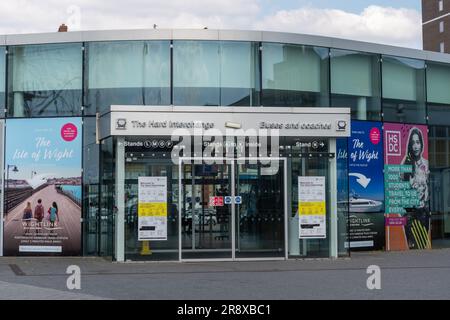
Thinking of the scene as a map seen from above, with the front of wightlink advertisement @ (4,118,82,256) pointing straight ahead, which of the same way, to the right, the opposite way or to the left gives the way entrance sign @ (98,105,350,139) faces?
the same way

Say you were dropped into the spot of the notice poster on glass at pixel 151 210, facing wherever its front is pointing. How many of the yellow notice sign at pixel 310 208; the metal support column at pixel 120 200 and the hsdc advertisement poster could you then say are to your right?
1

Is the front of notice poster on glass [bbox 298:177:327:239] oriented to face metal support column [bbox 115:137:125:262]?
no

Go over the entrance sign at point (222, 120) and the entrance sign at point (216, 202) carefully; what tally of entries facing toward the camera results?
2

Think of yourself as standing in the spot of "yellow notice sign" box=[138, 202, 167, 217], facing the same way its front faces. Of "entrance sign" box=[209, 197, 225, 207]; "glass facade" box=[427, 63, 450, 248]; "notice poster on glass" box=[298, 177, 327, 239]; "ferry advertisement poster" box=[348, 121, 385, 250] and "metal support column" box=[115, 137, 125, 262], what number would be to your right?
1

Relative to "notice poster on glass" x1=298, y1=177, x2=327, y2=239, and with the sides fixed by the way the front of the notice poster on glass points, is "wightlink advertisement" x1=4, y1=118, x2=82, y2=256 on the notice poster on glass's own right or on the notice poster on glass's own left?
on the notice poster on glass's own right

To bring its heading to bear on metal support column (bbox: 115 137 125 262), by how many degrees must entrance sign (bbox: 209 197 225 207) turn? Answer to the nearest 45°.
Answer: approximately 90° to its right

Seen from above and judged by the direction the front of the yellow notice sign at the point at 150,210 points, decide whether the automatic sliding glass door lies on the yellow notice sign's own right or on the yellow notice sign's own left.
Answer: on the yellow notice sign's own left

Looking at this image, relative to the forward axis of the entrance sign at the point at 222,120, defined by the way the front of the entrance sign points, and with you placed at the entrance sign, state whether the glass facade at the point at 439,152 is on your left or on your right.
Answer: on your left

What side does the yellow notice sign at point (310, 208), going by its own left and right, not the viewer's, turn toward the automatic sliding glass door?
right

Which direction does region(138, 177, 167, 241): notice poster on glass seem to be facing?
toward the camera

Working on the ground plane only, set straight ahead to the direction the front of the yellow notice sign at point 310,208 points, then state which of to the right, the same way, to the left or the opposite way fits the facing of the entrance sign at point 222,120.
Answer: the same way

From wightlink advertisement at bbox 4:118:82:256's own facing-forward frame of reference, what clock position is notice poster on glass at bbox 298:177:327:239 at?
The notice poster on glass is roughly at 10 o'clock from the wightlink advertisement.

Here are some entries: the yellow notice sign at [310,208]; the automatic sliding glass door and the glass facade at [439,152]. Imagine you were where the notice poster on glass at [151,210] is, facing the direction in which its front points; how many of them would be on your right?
0

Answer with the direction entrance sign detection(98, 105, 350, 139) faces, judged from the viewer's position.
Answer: facing the viewer

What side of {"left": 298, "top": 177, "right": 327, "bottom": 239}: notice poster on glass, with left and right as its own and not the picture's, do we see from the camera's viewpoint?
front

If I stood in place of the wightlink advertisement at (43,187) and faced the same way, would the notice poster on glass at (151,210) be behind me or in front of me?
in front
